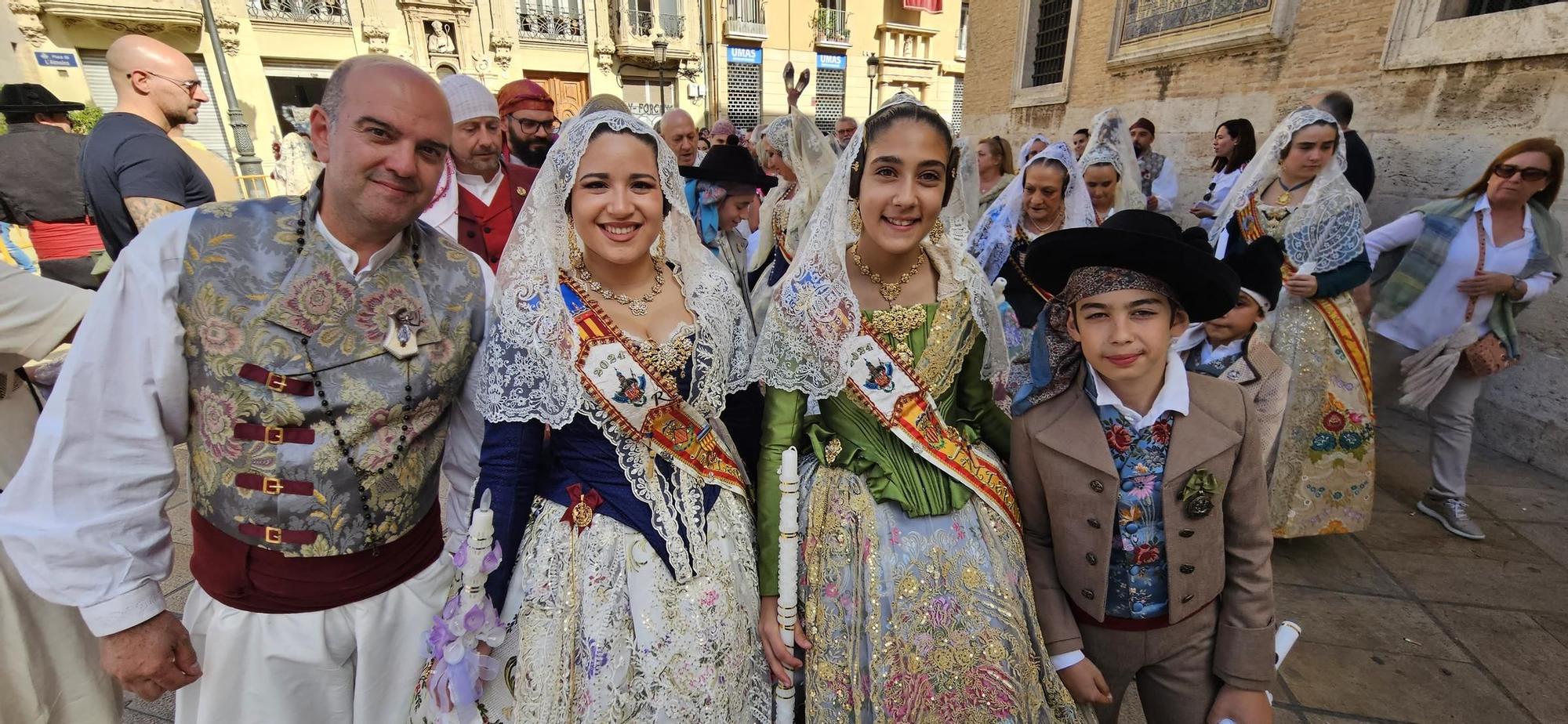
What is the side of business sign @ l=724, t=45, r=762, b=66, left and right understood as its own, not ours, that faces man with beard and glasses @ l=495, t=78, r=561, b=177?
front

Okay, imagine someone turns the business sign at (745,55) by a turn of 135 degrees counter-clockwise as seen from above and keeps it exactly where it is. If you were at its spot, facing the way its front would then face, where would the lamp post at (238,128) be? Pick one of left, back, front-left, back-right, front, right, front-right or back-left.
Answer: back

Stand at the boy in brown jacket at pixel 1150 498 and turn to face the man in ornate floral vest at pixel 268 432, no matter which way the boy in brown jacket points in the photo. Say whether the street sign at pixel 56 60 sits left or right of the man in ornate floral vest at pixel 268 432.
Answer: right

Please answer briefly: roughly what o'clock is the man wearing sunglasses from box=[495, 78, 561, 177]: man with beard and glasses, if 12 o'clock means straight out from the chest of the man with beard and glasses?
The man wearing sunglasses is roughly at 3 o'clock from the man with beard and glasses.

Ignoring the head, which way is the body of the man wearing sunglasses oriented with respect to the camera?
to the viewer's right

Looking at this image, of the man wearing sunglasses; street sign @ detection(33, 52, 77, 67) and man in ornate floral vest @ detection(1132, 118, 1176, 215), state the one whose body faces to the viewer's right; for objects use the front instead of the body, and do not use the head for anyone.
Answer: the man wearing sunglasses

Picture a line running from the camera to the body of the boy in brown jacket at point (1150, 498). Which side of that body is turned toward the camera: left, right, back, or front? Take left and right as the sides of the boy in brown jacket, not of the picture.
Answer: front

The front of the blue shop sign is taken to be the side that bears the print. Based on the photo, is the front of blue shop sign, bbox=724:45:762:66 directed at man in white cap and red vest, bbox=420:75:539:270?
yes

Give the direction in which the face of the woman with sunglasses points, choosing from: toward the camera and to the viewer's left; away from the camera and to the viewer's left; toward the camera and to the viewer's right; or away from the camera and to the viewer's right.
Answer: toward the camera and to the viewer's left

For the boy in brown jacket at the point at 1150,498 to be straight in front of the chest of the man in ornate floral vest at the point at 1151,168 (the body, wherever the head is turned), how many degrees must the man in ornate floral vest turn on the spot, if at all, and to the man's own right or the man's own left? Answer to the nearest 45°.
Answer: approximately 45° to the man's own left

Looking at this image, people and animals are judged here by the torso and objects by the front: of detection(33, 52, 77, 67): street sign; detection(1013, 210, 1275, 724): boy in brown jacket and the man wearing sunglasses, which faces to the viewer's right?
the man wearing sunglasses

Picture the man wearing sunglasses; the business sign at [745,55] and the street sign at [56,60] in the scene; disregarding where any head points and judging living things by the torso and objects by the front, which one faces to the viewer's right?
the man wearing sunglasses
